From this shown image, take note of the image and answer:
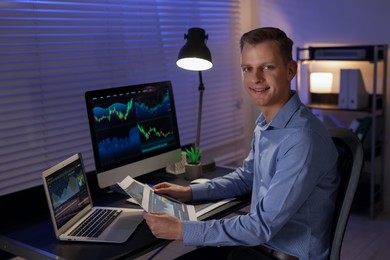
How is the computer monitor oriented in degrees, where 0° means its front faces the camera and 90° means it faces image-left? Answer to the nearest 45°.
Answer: approximately 315°

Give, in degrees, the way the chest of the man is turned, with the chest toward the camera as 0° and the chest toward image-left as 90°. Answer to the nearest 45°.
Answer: approximately 45°

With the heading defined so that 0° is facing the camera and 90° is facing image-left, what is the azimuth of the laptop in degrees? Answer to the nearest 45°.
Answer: approximately 315°

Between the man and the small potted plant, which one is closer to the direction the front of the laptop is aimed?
the man
